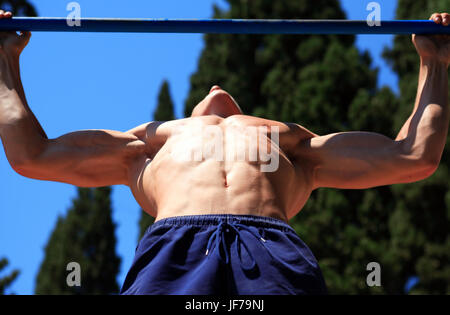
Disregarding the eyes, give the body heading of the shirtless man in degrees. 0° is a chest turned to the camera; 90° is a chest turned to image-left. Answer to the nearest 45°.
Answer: approximately 0°

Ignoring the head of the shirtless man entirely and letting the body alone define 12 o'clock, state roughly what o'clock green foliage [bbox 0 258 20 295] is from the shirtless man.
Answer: The green foliage is roughly at 5 o'clock from the shirtless man.

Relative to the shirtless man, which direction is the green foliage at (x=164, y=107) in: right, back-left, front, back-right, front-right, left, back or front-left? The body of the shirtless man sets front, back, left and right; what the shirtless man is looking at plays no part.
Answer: back

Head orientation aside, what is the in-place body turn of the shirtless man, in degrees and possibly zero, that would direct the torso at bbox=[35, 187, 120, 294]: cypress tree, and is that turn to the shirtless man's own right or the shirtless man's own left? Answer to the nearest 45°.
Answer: approximately 180°
